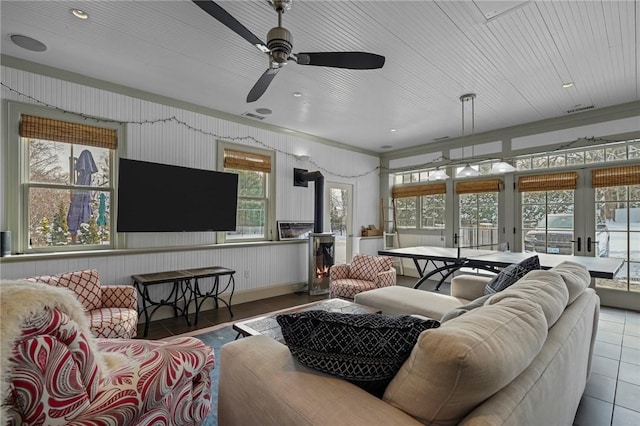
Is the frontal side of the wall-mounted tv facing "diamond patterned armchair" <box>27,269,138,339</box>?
no

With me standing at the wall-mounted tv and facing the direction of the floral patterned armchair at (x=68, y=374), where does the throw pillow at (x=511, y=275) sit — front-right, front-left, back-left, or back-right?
front-left

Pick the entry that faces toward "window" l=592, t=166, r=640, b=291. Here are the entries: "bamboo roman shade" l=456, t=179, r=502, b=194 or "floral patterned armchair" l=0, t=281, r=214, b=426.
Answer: the floral patterned armchair

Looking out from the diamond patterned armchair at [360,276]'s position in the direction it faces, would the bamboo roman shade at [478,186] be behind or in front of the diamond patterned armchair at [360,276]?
behind

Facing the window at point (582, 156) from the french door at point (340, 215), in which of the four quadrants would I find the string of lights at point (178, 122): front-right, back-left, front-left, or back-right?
back-right

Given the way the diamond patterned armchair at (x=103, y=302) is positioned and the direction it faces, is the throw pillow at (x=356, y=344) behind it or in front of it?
in front

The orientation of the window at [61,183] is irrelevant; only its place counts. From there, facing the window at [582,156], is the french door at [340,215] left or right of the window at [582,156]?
left

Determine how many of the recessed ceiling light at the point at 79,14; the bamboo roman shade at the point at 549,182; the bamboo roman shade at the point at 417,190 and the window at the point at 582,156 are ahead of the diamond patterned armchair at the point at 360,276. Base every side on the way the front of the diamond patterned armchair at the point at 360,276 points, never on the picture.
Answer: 1

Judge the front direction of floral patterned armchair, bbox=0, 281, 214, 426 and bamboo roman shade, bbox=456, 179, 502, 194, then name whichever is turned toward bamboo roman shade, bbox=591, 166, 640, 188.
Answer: the floral patterned armchair

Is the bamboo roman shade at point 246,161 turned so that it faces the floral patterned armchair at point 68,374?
no

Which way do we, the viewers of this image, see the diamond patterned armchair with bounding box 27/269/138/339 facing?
facing the viewer and to the right of the viewer

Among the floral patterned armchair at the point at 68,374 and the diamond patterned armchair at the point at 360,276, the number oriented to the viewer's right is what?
1

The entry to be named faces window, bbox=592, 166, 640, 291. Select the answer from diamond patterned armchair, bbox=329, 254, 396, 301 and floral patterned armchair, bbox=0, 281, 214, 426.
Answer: floral patterned armchair, bbox=0, 281, 214, 426

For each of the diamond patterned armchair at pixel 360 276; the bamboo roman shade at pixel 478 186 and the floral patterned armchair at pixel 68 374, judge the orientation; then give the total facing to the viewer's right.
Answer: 1

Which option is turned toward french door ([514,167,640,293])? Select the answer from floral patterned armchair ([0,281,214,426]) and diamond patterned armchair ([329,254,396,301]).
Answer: floral patterned armchair ([0,281,214,426])

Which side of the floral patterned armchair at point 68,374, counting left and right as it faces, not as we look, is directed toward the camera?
right
